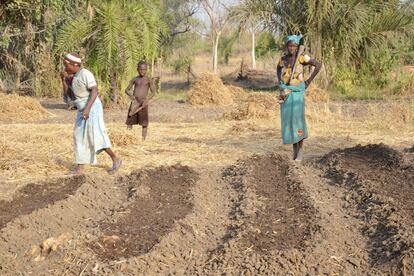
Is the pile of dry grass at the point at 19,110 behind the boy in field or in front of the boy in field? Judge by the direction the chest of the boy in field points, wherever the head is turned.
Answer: behind

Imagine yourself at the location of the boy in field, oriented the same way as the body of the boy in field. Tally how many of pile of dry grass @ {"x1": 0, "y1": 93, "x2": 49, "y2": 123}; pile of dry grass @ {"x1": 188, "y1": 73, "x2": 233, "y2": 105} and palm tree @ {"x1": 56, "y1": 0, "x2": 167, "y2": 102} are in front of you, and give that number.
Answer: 0

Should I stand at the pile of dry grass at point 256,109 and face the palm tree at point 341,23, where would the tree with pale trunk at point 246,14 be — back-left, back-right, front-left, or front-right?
front-left

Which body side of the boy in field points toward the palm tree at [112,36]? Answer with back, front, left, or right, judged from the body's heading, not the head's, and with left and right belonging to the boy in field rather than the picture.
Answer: back

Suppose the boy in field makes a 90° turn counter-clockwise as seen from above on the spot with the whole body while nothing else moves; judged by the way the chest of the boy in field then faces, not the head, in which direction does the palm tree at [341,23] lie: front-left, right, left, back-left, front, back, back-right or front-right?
front-left

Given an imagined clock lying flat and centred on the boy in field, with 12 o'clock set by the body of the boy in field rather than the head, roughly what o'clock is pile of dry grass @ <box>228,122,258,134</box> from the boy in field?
The pile of dry grass is roughly at 8 o'clock from the boy in field.

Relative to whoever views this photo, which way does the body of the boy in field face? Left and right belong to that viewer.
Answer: facing the viewer

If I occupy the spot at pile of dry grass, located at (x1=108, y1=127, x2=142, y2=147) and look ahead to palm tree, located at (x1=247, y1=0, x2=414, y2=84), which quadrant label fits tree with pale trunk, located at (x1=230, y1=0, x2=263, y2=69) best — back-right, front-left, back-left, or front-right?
front-left

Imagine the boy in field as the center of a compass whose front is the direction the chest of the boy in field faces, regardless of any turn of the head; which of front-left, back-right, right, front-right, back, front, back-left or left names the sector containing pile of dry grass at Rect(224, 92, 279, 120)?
back-left

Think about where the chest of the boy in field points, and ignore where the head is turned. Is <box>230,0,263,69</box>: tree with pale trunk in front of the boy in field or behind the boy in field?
behind
